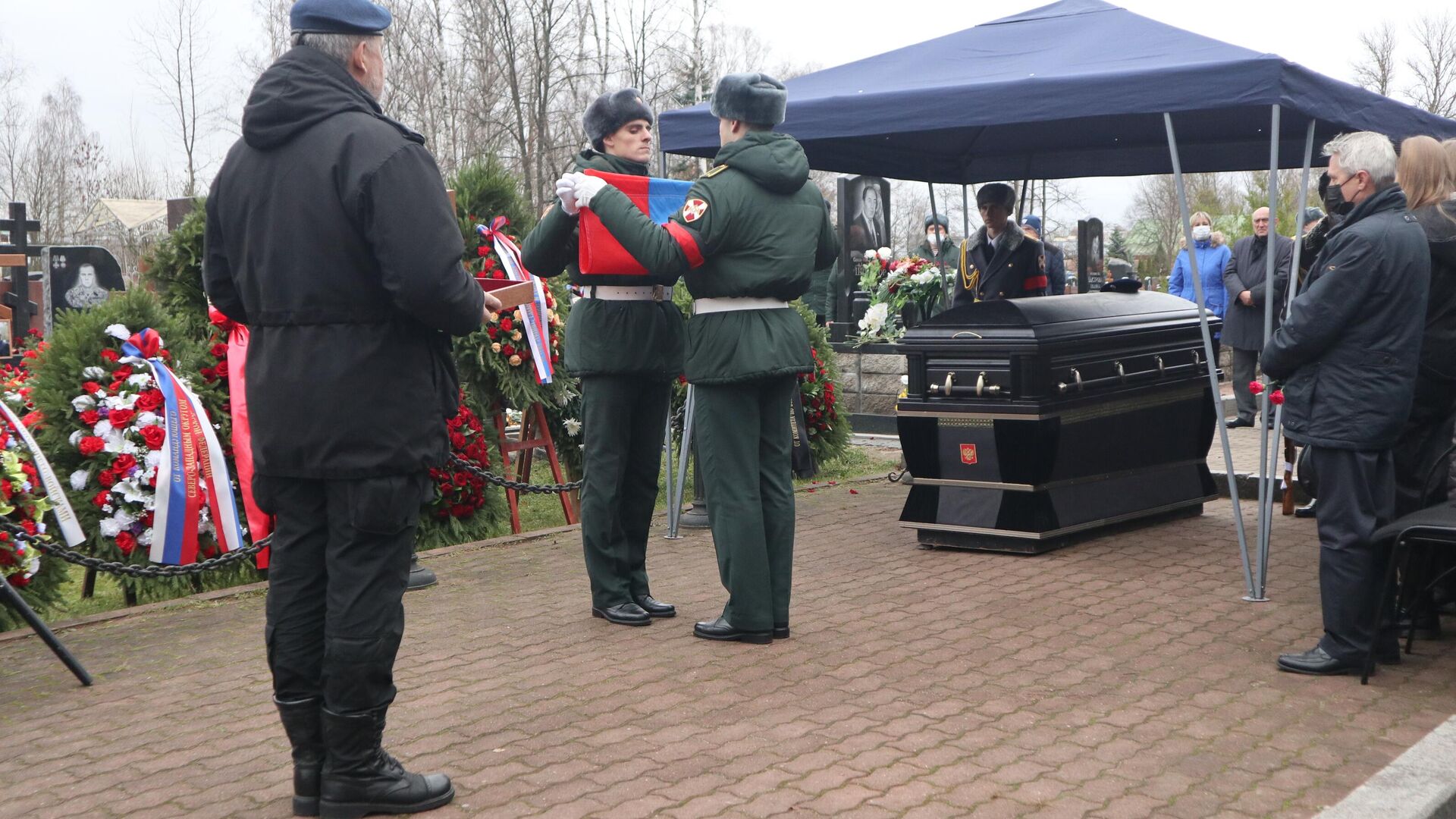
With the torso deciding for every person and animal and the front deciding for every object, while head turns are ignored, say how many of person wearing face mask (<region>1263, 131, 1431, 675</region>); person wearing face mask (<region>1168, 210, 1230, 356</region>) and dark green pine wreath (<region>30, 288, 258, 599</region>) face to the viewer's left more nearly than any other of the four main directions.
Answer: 1

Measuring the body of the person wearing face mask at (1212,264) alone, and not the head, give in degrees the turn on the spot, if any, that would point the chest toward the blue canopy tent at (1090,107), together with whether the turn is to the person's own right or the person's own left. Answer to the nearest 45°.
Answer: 0° — they already face it

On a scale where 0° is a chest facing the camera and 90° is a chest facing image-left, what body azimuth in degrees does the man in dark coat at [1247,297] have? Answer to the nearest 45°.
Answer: approximately 0°

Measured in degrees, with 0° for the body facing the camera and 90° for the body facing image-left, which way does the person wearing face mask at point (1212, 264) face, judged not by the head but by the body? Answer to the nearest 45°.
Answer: approximately 0°

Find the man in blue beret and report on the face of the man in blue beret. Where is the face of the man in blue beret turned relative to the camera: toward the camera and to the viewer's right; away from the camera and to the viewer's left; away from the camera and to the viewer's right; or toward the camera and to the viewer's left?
away from the camera and to the viewer's right

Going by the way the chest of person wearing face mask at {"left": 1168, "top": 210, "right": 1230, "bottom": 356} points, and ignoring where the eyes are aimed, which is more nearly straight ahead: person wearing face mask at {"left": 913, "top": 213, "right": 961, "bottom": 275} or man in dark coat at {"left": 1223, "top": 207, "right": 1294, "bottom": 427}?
the man in dark coat

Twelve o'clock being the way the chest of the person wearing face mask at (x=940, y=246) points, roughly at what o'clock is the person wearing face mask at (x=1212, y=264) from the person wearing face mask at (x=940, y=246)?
the person wearing face mask at (x=1212, y=264) is roughly at 8 o'clock from the person wearing face mask at (x=940, y=246).

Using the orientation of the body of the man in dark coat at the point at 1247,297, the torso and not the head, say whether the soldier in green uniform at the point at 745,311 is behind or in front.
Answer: in front

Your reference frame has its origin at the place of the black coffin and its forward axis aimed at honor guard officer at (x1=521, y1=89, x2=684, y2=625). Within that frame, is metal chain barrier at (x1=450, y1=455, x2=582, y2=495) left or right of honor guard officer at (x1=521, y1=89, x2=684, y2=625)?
right

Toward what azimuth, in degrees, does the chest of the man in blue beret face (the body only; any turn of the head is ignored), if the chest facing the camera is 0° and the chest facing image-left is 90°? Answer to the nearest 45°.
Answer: approximately 225°

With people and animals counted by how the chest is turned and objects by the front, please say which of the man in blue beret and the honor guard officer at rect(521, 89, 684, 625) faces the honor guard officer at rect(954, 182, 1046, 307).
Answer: the man in blue beret

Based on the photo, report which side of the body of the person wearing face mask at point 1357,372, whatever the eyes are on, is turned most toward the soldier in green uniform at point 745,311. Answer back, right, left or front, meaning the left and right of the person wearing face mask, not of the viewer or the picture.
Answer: front
